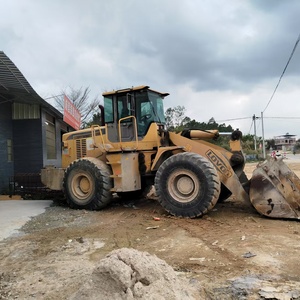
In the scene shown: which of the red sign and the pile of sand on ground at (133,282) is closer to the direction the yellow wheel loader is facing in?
the pile of sand on ground

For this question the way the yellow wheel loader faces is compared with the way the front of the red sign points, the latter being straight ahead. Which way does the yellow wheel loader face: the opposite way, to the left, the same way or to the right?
the same way

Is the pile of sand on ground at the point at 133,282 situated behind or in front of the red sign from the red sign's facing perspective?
in front

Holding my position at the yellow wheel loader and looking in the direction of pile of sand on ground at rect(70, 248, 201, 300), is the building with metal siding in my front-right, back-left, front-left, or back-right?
back-right

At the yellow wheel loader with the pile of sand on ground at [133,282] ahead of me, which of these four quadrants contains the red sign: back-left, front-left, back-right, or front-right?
back-right

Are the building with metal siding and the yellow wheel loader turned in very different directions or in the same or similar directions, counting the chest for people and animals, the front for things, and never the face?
same or similar directions

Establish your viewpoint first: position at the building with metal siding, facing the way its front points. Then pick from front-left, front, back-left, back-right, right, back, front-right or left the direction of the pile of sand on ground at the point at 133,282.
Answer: front-right

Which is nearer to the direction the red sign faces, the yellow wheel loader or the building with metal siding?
the yellow wheel loader

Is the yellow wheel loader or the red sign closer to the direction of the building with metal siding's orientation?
the yellow wheel loader

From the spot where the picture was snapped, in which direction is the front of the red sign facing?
facing the viewer and to the right of the viewer

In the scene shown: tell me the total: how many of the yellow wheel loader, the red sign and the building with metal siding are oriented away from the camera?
0

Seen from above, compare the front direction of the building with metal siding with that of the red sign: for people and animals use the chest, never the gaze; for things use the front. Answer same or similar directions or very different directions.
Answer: same or similar directions

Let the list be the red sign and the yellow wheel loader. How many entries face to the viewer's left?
0

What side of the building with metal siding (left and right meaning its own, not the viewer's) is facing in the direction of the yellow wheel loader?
front

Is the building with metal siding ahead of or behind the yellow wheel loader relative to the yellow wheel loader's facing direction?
behind

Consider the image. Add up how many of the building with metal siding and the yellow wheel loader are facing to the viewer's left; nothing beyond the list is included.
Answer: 0
